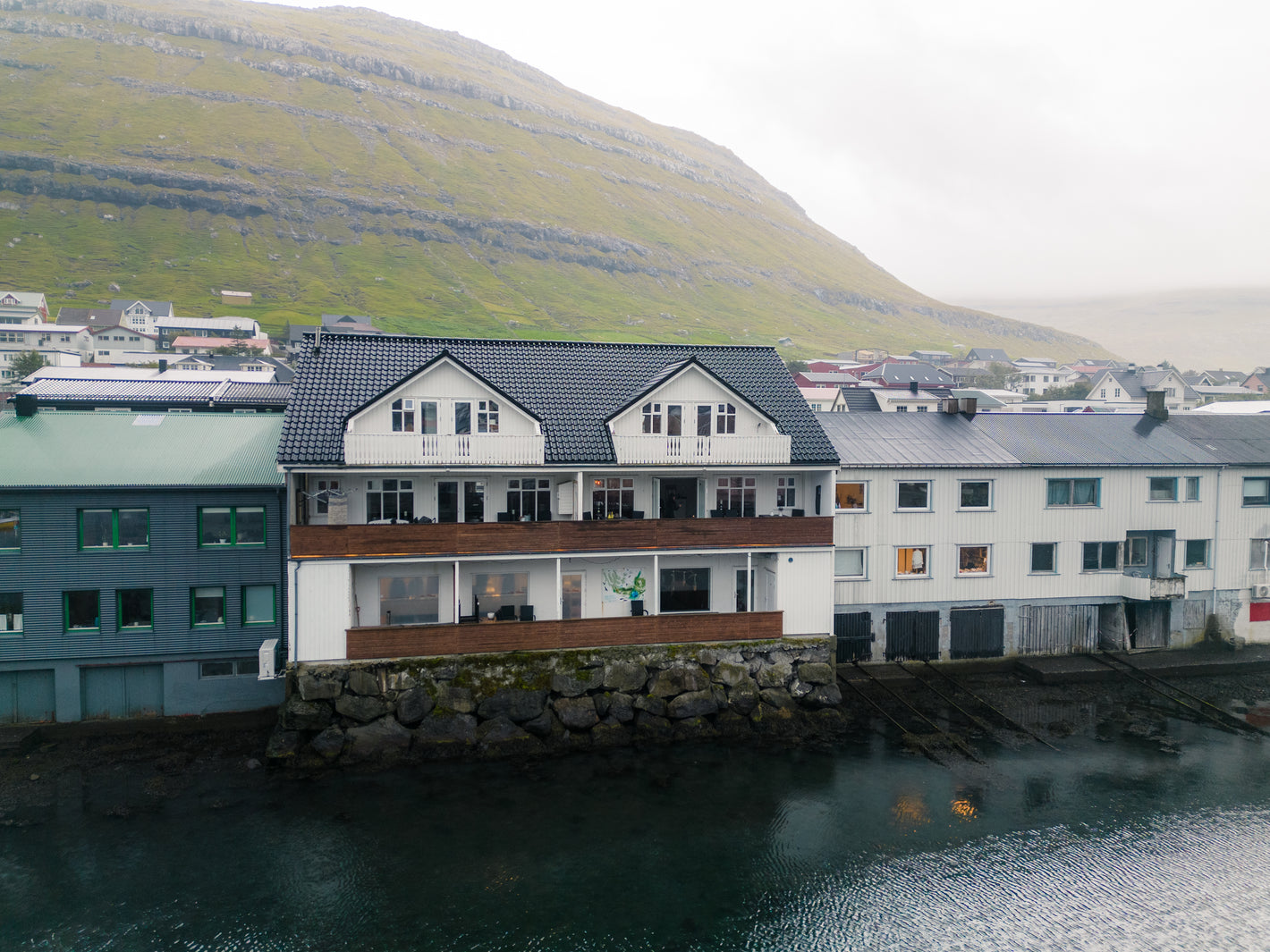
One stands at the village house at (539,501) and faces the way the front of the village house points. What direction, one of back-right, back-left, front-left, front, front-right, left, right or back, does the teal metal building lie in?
right

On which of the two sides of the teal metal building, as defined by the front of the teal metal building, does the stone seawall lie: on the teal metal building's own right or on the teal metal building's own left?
on the teal metal building's own left

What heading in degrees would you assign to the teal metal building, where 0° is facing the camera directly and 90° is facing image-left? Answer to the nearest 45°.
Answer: approximately 0°

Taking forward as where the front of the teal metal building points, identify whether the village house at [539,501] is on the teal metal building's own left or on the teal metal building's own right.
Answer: on the teal metal building's own left

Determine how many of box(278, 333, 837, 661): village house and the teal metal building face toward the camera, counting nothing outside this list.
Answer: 2
